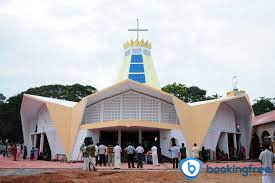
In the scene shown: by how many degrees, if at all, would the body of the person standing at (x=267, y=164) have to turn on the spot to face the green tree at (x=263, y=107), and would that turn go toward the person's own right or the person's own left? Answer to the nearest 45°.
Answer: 0° — they already face it

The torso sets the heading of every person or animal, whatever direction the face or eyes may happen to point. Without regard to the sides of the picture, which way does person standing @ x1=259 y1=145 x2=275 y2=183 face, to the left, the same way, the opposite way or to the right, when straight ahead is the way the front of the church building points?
the opposite way

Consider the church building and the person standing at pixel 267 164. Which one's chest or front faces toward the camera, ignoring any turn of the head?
the church building

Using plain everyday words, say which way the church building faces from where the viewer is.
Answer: facing the viewer

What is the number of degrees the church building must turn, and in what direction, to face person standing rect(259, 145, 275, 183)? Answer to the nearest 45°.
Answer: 0° — it already faces them

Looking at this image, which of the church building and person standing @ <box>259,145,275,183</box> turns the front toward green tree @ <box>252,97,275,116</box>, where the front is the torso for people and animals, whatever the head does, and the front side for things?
the person standing

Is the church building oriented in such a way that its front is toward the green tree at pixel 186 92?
no

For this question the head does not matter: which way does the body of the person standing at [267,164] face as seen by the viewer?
away from the camera

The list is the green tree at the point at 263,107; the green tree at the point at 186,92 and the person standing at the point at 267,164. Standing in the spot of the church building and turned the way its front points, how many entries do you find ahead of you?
1

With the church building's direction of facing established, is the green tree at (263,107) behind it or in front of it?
behind
